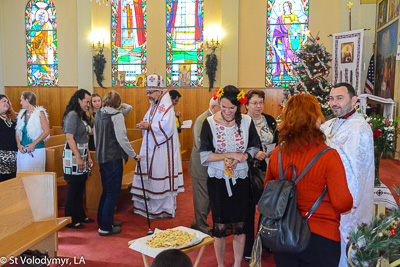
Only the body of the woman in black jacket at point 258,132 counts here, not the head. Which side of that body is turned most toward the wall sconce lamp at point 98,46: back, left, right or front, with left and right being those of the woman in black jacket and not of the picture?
back

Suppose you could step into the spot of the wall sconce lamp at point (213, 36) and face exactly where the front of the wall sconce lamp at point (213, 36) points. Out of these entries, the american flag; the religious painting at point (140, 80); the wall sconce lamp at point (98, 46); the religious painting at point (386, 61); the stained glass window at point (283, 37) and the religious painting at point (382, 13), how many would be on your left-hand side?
4

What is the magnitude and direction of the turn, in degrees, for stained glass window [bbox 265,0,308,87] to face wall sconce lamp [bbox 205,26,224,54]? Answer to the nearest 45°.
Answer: approximately 90° to its right

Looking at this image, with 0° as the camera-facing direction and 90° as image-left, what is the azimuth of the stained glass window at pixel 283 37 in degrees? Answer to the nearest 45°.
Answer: approximately 0°

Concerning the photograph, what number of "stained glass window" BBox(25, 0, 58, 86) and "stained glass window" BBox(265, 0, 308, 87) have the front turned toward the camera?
2

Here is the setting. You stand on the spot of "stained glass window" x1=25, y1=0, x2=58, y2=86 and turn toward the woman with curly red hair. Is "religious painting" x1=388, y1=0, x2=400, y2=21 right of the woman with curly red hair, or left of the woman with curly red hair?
left

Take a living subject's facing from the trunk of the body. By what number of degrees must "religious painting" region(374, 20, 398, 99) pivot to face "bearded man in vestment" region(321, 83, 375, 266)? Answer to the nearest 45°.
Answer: approximately 45° to its left

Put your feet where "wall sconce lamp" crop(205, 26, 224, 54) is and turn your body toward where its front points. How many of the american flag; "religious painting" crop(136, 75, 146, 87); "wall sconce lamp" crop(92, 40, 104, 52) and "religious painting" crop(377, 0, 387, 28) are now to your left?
2

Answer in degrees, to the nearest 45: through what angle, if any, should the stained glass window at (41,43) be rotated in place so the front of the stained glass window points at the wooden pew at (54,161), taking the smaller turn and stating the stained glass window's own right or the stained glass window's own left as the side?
0° — it already faces it
